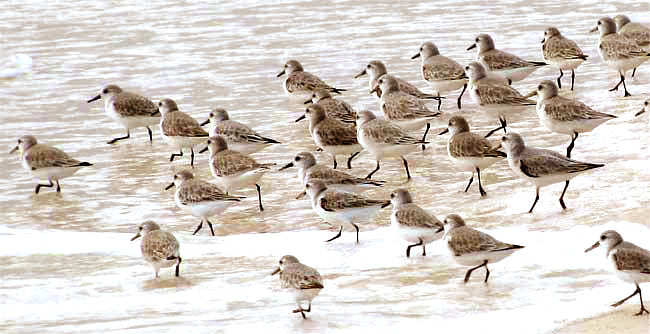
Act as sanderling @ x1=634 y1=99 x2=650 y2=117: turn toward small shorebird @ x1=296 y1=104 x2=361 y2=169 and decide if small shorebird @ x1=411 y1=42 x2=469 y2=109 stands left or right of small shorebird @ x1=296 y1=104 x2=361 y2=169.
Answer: right

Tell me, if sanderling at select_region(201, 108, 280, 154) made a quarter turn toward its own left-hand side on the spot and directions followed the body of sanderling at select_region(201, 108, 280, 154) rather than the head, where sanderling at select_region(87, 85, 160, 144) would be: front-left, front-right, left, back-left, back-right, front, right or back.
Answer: back-right

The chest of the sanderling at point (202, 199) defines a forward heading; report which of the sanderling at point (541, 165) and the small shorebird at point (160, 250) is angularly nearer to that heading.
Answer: the small shorebird

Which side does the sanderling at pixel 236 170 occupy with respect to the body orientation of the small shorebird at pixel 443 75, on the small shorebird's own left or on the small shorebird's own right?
on the small shorebird's own left

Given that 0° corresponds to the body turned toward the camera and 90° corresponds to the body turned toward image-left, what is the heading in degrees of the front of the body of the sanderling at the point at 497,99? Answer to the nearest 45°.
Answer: approximately 90°

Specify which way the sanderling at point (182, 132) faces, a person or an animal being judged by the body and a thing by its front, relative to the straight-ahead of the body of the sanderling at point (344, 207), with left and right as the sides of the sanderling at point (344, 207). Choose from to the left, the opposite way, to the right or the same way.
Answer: the same way

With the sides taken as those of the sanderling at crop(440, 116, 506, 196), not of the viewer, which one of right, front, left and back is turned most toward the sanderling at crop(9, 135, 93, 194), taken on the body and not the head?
front

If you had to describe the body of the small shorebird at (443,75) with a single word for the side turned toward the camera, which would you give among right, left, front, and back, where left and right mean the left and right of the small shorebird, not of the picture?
left

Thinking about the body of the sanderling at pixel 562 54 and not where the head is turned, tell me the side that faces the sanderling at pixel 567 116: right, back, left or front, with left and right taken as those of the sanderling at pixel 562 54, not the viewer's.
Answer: left

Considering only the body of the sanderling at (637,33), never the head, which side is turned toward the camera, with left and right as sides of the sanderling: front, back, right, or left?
left

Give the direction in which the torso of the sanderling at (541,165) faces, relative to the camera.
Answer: to the viewer's left

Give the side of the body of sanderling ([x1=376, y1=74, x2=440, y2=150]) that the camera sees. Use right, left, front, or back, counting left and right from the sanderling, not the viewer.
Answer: left

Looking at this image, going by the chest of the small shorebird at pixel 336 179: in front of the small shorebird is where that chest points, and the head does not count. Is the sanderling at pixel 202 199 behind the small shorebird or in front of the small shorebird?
in front

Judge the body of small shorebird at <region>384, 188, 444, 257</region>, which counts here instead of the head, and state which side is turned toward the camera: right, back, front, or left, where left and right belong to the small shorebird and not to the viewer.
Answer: left

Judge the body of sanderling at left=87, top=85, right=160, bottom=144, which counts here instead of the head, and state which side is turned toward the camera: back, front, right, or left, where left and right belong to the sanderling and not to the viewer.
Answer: left

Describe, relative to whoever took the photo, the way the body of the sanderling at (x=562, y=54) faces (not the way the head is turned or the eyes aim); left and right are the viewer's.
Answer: facing to the left of the viewer

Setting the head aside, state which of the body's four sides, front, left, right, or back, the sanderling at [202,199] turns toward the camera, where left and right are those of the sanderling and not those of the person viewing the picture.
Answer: left

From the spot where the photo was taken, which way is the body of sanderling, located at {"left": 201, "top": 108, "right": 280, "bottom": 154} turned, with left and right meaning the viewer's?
facing to the left of the viewer

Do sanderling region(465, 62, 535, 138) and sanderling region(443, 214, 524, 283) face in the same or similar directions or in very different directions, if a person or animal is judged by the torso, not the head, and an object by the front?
same or similar directions

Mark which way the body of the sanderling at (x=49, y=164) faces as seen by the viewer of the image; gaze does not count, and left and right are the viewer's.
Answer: facing to the left of the viewer
